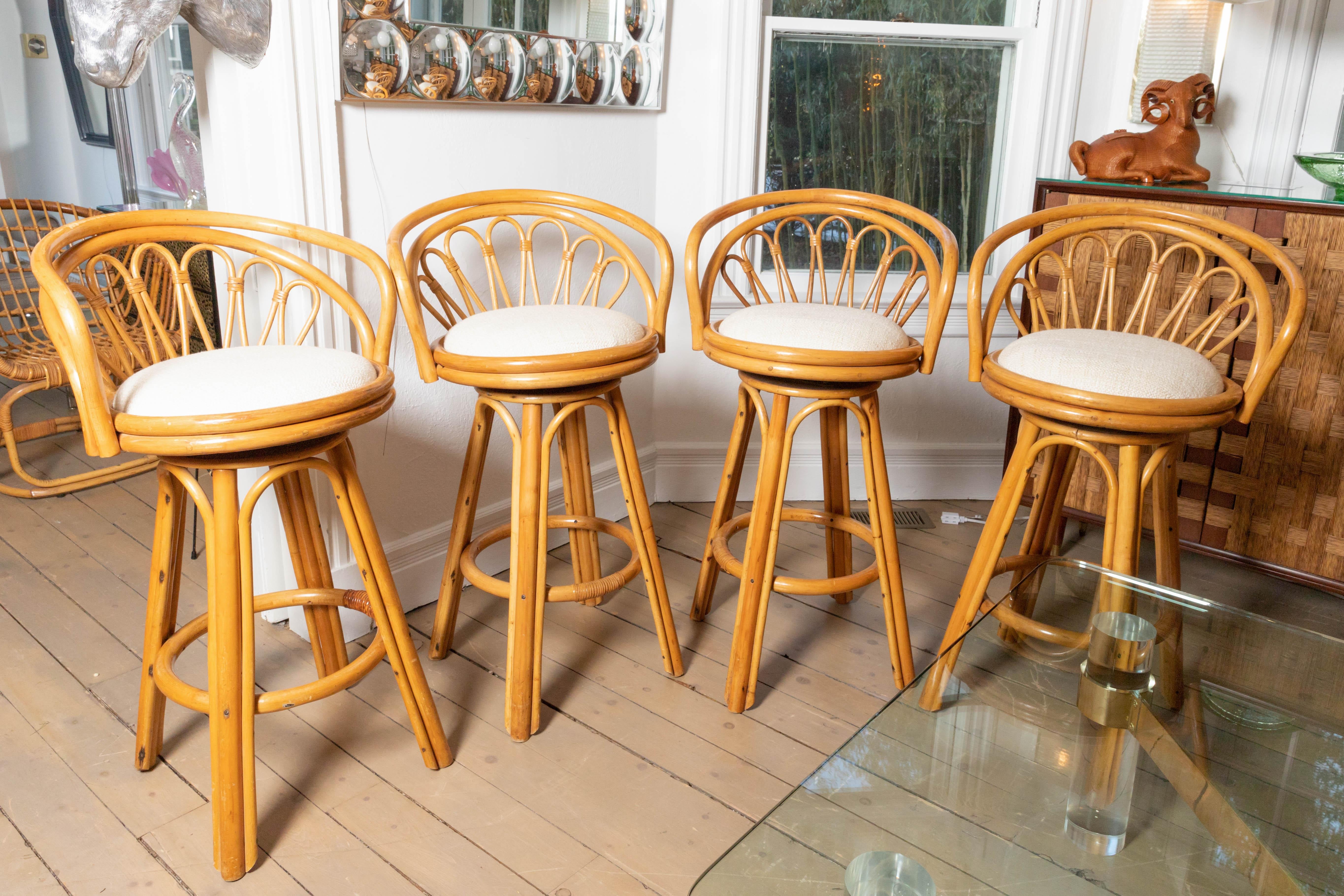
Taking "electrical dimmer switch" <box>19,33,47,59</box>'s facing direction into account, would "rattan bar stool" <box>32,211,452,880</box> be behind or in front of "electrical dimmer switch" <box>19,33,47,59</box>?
in front

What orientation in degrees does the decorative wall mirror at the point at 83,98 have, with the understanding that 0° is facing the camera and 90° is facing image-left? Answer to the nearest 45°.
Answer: approximately 315°

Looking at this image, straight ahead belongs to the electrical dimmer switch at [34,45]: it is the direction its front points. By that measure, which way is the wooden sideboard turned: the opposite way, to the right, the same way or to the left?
to the right

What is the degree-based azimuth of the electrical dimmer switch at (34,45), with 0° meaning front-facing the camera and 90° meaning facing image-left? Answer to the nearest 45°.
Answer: approximately 0°

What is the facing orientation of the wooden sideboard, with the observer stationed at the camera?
facing the viewer and to the left of the viewer

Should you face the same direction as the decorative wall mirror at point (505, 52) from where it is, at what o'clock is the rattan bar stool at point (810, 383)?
The rattan bar stool is roughly at 12 o'clock from the decorative wall mirror.

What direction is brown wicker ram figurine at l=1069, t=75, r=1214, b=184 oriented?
to the viewer's right

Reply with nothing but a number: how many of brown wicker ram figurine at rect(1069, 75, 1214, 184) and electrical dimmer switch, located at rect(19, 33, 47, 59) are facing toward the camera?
1

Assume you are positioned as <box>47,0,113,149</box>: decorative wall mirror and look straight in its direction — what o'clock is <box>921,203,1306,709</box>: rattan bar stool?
The rattan bar stool is roughly at 1 o'clock from the decorative wall mirror.
